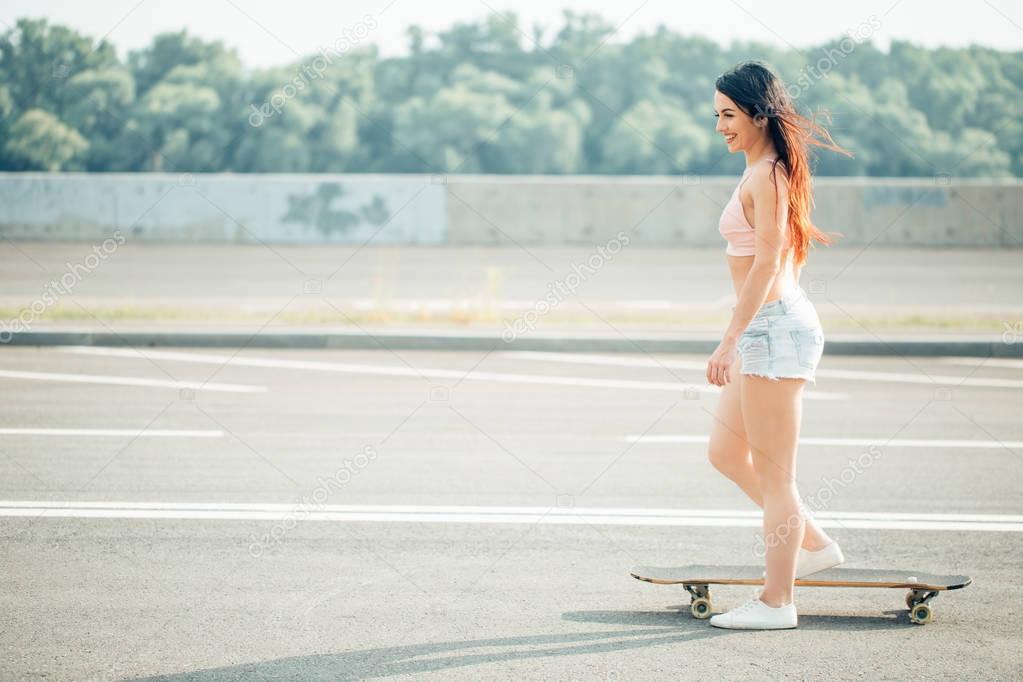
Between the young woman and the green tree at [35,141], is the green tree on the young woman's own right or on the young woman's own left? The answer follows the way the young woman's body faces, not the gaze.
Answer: on the young woman's own right

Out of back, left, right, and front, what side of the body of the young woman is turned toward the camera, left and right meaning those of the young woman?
left

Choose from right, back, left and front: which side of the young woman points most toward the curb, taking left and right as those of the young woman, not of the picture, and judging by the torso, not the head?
right

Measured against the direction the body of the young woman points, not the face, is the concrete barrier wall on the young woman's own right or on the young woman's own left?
on the young woman's own right
